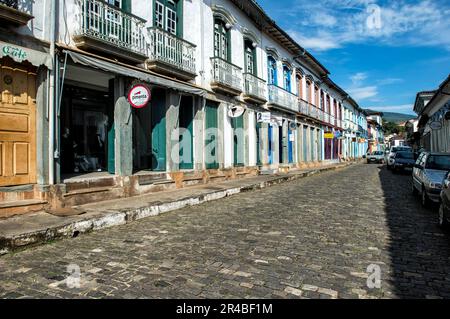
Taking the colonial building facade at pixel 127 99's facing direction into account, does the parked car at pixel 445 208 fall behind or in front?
in front

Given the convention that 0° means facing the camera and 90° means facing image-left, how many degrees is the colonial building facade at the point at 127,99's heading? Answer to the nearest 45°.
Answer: approximately 315°

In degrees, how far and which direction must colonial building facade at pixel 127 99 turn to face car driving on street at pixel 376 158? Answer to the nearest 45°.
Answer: approximately 90° to its left

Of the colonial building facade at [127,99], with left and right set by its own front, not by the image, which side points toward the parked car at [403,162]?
left
